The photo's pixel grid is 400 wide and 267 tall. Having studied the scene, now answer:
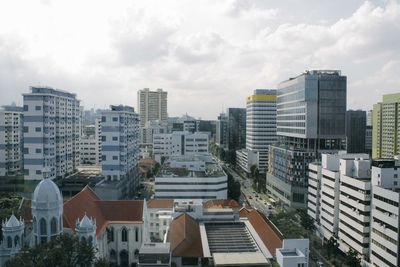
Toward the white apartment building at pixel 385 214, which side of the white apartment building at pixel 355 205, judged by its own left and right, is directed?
left

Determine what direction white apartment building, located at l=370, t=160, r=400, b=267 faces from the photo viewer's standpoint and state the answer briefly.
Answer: facing the viewer and to the left of the viewer

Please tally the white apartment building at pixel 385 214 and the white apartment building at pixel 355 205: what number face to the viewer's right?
0

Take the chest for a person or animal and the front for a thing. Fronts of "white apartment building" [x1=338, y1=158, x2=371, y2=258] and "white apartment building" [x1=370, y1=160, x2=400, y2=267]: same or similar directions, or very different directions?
same or similar directions
